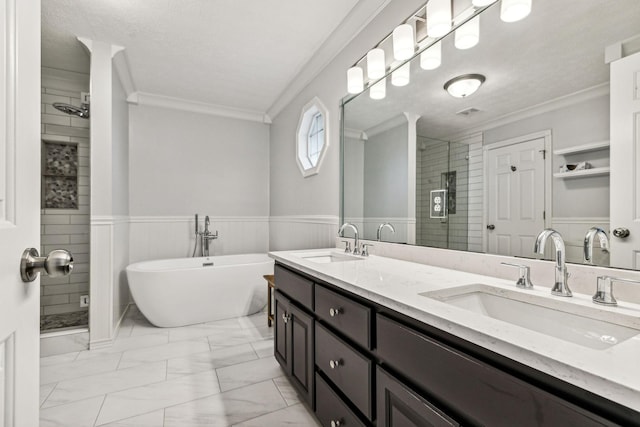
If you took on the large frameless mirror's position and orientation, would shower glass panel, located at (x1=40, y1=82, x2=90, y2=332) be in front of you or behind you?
in front

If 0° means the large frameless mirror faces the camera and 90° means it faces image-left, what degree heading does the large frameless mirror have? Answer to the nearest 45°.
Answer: approximately 45°
